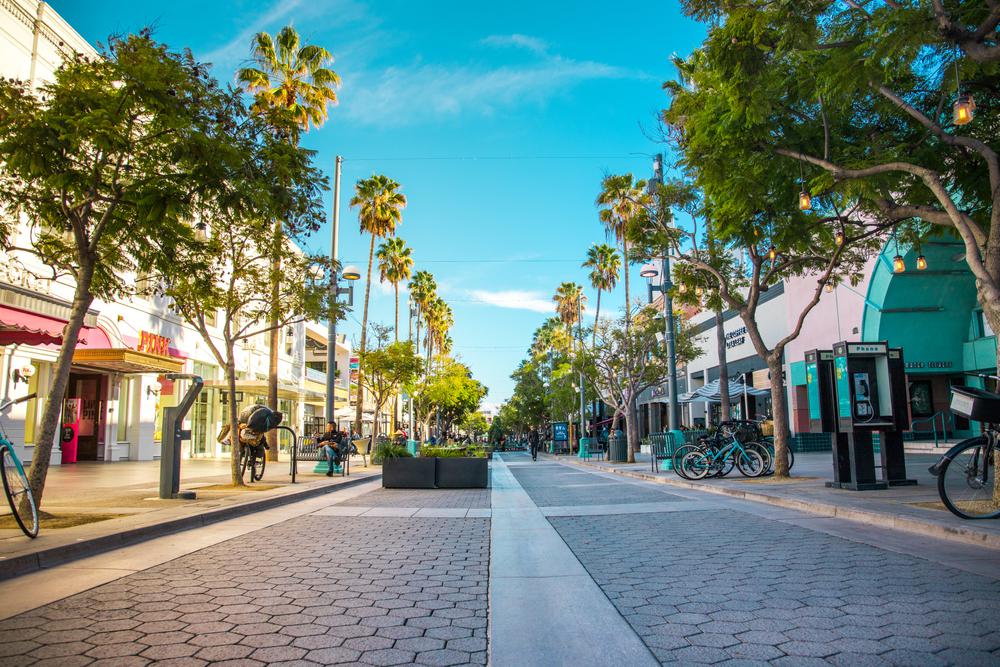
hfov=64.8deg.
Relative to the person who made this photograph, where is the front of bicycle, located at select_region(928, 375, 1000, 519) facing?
facing to the left of the viewer

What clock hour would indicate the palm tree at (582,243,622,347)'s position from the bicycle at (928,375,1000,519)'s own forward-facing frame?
The palm tree is roughly at 2 o'clock from the bicycle.

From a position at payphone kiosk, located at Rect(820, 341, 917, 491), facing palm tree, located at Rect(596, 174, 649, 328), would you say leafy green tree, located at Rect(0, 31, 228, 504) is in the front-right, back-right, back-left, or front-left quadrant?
back-left

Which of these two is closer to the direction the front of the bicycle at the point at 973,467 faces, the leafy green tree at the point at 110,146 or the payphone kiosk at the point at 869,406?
the leafy green tree

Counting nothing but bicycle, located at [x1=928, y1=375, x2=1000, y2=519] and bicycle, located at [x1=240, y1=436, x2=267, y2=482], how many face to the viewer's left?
1

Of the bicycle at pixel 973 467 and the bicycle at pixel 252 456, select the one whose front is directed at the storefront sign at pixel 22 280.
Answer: the bicycle at pixel 973 467

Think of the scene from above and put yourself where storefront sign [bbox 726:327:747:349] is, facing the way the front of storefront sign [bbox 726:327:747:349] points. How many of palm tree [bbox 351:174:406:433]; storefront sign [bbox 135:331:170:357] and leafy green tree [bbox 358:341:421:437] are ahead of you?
3

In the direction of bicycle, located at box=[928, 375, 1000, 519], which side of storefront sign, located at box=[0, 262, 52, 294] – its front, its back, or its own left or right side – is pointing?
front

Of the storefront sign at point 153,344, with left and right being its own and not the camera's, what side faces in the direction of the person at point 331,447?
front
